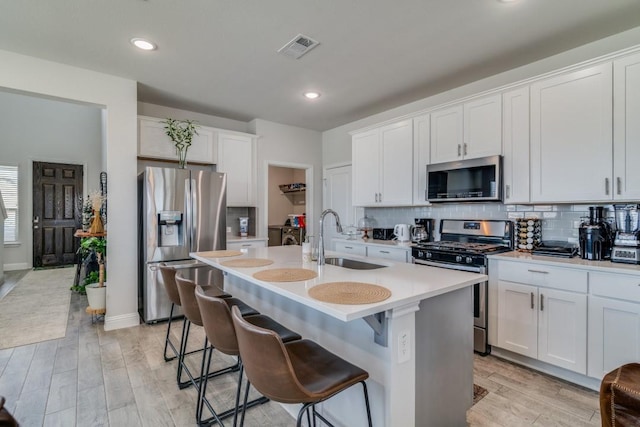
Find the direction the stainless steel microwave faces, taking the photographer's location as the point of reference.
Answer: facing the viewer and to the left of the viewer

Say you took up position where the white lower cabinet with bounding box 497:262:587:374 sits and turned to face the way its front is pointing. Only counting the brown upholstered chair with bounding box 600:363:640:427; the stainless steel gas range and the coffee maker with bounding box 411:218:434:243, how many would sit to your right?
2

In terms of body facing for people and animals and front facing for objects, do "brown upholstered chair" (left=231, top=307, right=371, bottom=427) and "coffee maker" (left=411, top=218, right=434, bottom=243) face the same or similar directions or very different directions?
very different directions

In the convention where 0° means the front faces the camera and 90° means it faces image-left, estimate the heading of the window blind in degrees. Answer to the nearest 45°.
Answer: approximately 0°

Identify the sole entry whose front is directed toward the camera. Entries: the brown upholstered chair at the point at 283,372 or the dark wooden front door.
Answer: the dark wooden front door

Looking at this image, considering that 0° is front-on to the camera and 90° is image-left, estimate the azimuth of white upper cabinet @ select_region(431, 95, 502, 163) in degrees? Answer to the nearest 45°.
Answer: approximately 45°
